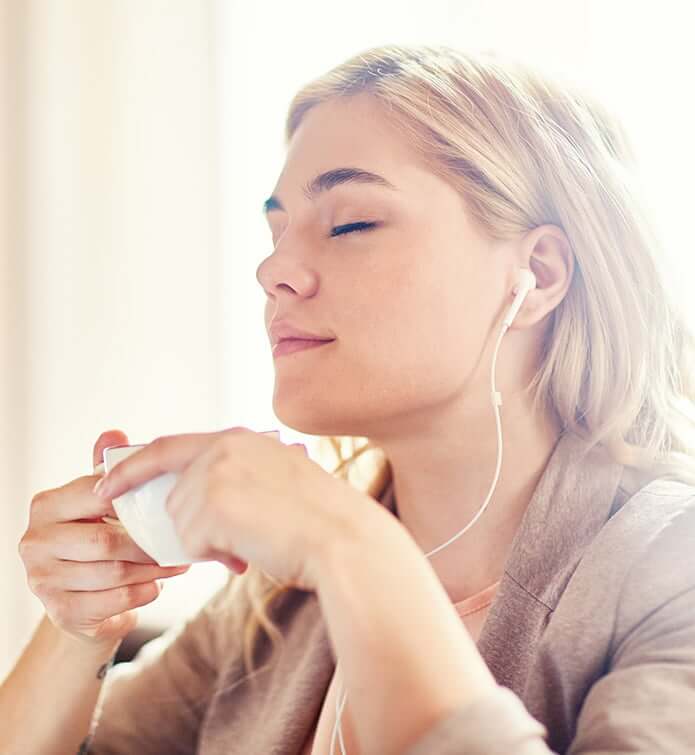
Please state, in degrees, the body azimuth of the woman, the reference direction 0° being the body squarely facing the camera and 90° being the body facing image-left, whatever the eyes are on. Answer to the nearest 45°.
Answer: approximately 45°

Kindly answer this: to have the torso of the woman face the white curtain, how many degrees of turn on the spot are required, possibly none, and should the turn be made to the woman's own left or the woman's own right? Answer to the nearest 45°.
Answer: approximately 90° to the woman's own right
